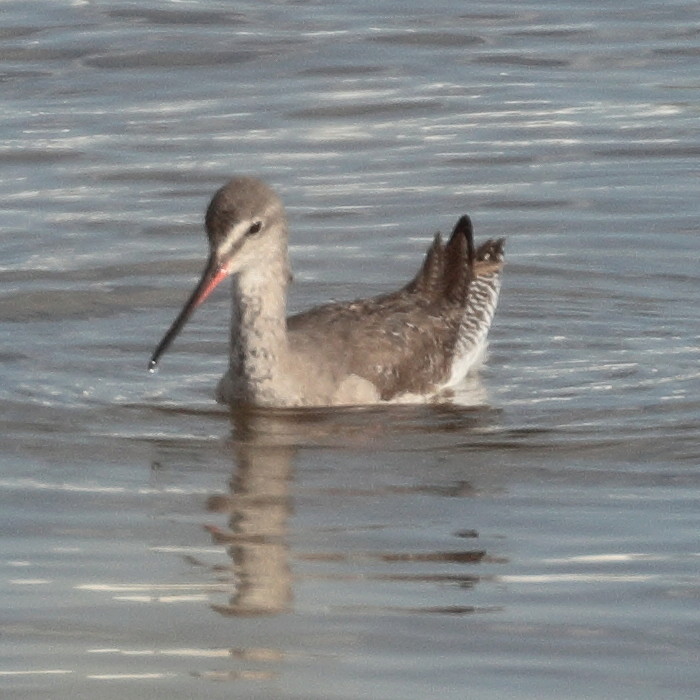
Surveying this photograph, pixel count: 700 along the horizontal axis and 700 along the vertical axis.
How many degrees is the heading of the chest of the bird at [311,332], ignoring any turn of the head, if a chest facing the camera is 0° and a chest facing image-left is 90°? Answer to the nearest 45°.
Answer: approximately 90°
